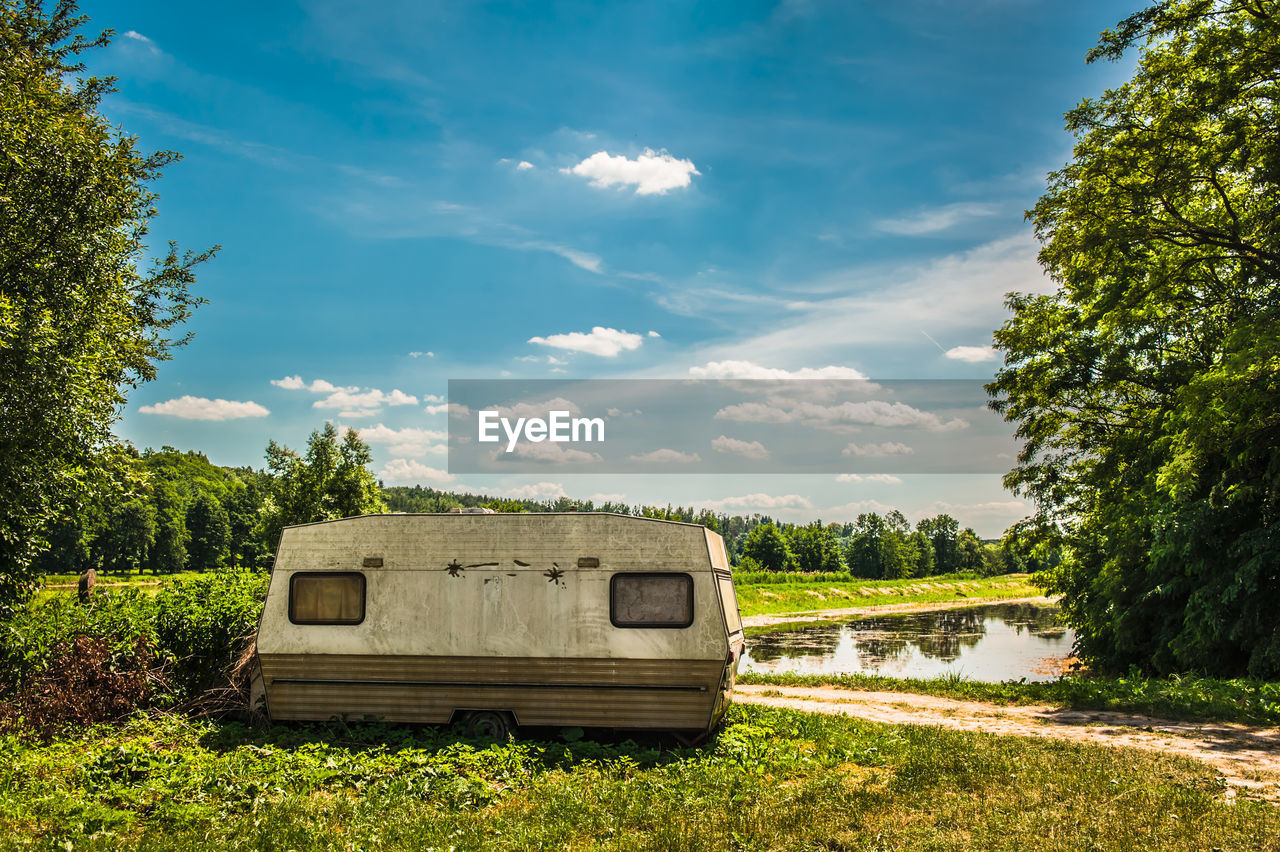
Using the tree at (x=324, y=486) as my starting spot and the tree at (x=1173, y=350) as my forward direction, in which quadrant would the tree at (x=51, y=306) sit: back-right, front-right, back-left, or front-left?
front-right

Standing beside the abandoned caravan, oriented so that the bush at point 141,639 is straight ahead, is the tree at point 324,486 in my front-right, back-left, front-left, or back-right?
front-right

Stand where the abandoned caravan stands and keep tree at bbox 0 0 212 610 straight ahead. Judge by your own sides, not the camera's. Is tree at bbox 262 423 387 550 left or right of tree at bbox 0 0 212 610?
right
